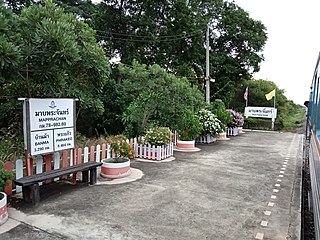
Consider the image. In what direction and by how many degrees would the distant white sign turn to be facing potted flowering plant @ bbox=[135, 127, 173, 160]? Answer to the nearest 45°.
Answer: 0° — it already faces it

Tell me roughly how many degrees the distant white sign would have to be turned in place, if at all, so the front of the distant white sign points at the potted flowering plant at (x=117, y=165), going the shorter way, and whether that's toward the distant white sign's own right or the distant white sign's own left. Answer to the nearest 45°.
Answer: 0° — it already faces it

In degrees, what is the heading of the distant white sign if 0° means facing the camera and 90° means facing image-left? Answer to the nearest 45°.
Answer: approximately 0°

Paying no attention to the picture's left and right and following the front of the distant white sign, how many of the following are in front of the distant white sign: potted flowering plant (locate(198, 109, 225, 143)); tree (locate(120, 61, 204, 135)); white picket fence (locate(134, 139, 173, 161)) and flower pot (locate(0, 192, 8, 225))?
4

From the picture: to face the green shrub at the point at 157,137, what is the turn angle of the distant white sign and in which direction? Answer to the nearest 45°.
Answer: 0° — it already faces it
